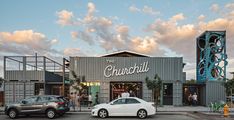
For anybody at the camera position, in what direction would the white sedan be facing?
facing to the left of the viewer

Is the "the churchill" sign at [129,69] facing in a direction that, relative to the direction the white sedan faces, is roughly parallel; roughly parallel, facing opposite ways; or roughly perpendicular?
roughly perpendicular

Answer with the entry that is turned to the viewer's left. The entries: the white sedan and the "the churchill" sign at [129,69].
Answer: the white sedan

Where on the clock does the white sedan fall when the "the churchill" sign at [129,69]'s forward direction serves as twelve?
The white sedan is roughly at 12 o'clock from the "the churchill" sign.

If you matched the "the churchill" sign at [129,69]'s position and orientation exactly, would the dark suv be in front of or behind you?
in front

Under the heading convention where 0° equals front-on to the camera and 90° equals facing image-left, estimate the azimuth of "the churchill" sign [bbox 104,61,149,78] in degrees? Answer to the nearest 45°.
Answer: approximately 0°

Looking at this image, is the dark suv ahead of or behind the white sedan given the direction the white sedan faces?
ahead

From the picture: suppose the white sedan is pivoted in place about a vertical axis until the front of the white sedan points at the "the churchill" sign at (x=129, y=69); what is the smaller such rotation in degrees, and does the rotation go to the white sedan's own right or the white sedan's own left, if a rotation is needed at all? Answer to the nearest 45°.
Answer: approximately 90° to the white sedan's own right
